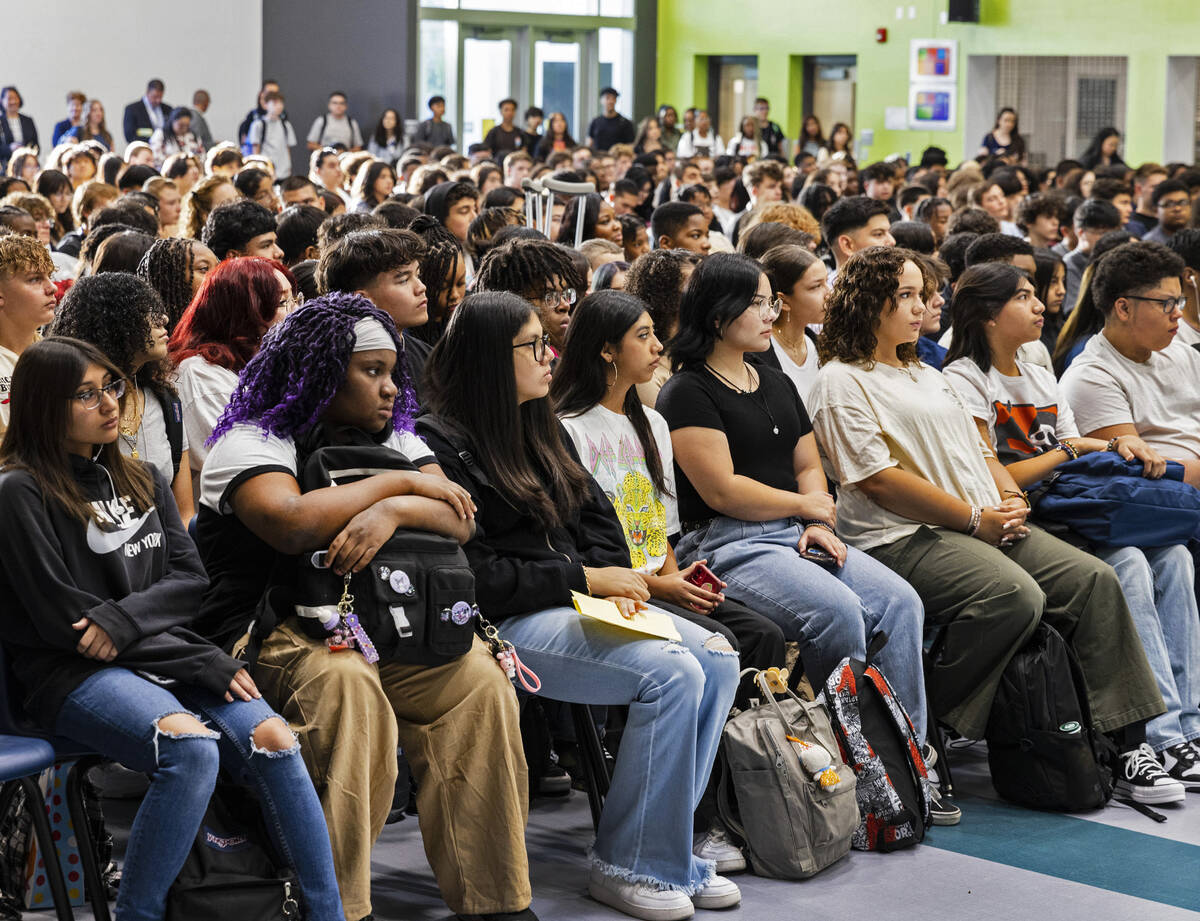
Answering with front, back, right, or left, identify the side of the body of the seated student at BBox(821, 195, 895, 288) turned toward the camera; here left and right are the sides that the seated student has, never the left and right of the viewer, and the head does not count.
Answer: right

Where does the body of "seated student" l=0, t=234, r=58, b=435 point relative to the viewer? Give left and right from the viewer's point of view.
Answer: facing to the right of the viewer

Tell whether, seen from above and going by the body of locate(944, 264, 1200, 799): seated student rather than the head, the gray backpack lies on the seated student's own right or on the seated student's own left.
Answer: on the seated student's own right
